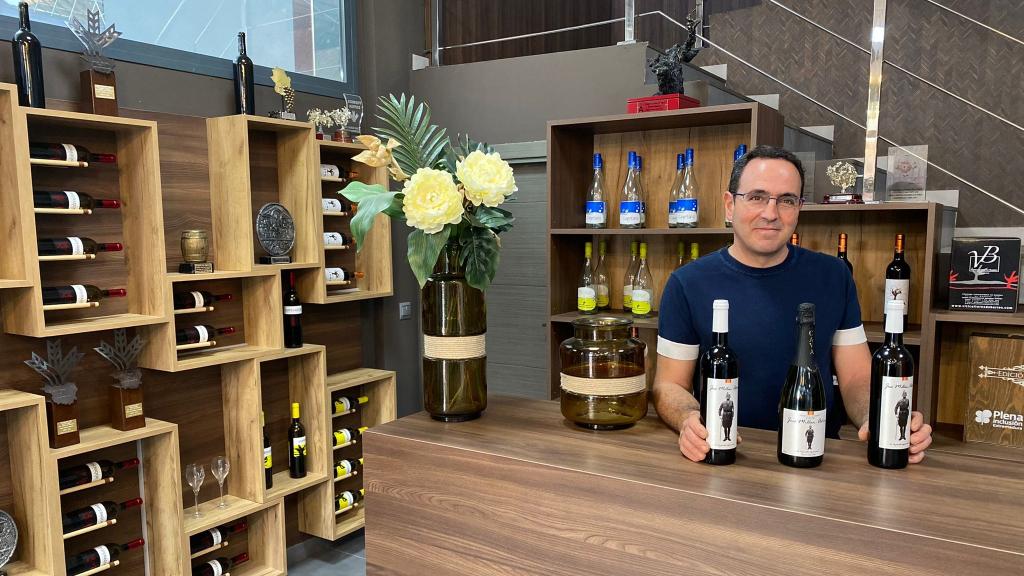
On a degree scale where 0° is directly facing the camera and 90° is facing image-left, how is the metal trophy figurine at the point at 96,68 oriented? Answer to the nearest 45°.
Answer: approximately 315°

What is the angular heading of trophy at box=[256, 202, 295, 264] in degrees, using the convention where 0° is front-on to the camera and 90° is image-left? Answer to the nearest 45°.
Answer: approximately 315°

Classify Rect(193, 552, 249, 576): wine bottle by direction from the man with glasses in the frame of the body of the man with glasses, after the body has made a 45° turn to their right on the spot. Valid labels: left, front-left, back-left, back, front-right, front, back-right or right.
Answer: front-right

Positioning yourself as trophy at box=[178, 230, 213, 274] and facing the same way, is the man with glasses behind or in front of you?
in front
